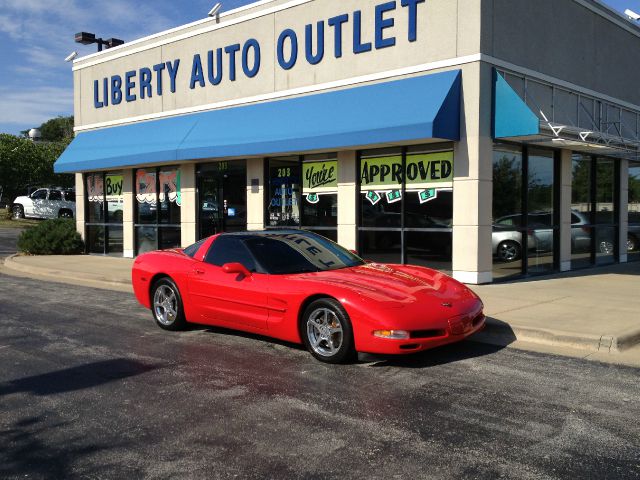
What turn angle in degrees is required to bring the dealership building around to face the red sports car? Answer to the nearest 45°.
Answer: approximately 45° to its left

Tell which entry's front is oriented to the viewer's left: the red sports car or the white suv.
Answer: the white suv

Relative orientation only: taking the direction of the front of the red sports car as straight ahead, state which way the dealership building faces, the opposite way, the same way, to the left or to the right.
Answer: to the right

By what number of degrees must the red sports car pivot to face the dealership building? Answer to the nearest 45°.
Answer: approximately 135° to its left

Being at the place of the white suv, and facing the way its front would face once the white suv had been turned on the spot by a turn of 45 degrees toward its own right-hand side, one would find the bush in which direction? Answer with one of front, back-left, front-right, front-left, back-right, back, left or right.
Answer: back-left

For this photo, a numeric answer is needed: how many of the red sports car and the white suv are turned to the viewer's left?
1

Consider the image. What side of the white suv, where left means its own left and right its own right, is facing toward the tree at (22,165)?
right

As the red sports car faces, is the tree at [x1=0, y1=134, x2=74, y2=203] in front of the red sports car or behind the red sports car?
behind

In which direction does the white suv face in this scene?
to the viewer's left

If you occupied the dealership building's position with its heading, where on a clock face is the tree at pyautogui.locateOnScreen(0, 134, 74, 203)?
The tree is roughly at 3 o'clock from the dealership building.

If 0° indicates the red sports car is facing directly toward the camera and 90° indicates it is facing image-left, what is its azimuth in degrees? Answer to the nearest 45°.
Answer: approximately 315°

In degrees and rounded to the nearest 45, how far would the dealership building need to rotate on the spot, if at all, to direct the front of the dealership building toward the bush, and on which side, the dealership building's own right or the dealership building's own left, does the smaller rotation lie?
approximately 90° to the dealership building's own right
